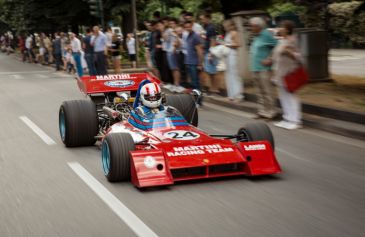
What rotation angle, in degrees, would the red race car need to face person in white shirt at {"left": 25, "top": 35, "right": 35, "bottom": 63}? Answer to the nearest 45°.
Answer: approximately 135° to its left

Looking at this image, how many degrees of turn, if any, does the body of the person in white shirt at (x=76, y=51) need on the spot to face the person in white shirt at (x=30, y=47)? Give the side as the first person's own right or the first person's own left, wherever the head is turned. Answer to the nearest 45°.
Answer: approximately 90° to the first person's own right

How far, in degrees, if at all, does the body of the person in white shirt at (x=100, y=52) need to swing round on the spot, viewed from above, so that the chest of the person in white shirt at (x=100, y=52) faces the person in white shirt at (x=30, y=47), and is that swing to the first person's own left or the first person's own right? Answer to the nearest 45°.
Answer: approximately 135° to the first person's own right

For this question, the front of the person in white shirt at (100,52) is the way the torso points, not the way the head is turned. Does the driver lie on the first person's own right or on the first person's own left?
on the first person's own left

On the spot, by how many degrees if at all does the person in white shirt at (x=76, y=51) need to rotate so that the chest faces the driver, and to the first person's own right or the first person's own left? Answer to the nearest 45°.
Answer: approximately 90° to the first person's own left

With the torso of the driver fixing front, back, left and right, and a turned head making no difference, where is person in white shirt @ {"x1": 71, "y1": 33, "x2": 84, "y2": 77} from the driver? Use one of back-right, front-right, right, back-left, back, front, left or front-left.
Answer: back-left

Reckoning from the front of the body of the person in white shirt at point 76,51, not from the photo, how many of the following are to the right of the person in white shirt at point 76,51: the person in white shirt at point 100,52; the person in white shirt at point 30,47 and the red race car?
1

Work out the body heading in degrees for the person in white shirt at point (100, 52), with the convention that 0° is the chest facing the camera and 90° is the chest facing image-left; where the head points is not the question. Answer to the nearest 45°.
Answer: approximately 45°

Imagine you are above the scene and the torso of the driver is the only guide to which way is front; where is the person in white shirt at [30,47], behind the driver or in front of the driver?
behind

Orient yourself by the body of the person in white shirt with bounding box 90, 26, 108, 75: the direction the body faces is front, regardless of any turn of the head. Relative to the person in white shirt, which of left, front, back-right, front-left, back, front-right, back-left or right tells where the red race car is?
front-left
